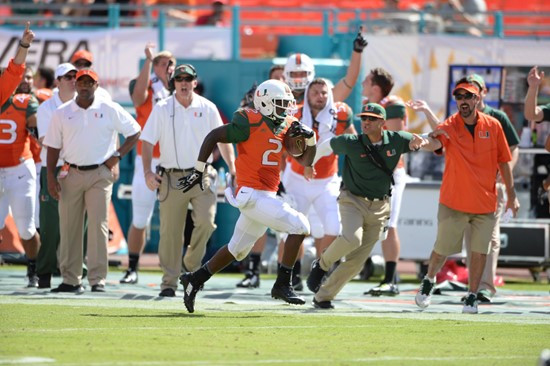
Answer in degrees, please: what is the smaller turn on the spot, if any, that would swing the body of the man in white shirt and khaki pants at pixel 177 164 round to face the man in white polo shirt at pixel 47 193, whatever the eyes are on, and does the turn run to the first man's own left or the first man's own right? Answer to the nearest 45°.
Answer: approximately 135° to the first man's own right

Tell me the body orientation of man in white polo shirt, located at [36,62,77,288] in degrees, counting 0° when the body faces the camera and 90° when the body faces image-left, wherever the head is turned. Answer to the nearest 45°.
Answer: approximately 315°

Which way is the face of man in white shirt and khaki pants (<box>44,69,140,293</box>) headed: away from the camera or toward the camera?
toward the camera

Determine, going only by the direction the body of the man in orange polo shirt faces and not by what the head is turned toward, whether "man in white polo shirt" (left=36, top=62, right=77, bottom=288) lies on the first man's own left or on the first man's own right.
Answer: on the first man's own right

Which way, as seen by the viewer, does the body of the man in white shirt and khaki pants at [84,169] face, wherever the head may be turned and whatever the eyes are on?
toward the camera

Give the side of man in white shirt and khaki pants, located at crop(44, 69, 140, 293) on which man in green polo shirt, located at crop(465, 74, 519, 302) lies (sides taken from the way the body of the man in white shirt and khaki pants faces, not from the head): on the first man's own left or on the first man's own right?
on the first man's own left

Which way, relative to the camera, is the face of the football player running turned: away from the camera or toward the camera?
toward the camera

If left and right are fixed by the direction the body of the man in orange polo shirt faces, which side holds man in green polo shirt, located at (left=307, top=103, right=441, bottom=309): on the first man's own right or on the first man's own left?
on the first man's own right

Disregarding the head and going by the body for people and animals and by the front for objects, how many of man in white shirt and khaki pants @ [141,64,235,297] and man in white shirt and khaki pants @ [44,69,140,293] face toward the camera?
2

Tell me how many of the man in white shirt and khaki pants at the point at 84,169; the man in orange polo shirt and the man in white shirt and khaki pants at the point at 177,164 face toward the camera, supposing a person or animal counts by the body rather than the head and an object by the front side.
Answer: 3

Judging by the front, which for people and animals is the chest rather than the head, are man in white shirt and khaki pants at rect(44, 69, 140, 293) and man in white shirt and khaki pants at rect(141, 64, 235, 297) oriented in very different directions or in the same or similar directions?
same or similar directions

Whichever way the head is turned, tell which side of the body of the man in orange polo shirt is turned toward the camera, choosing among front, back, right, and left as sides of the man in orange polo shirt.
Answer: front
